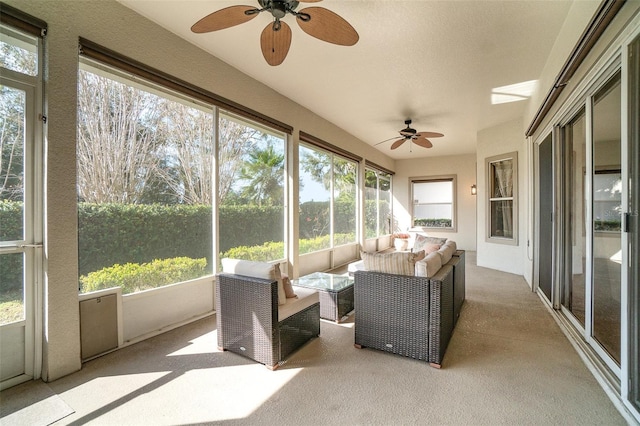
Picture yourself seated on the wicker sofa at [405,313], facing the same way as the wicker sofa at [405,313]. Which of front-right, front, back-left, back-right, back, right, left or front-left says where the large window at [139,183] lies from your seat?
front-left

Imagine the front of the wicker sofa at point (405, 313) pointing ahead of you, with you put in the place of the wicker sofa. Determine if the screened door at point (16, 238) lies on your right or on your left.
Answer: on your left

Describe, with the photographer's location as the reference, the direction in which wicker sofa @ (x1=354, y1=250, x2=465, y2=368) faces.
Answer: facing away from the viewer and to the left of the viewer

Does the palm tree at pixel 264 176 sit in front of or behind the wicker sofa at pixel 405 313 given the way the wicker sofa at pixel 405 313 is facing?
in front

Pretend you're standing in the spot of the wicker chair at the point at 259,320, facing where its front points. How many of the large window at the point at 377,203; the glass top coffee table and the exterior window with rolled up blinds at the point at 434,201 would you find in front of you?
3

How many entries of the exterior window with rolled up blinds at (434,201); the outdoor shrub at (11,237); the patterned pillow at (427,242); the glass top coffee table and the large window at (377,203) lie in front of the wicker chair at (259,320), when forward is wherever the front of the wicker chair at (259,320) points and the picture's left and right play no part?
4

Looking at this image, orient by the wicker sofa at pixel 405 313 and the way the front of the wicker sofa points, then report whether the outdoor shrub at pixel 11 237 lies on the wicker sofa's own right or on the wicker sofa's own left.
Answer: on the wicker sofa's own left

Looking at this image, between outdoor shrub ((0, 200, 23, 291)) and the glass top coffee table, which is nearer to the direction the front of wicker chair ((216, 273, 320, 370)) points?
the glass top coffee table

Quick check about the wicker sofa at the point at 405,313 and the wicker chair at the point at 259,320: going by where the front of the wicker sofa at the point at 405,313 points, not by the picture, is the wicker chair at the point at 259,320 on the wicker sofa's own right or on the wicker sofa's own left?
on the wicker sofa's own left

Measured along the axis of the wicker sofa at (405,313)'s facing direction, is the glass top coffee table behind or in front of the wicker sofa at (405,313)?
in front

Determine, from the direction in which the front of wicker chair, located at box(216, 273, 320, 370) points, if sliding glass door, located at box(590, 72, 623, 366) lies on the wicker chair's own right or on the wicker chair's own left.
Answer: on the wicker chair's own right

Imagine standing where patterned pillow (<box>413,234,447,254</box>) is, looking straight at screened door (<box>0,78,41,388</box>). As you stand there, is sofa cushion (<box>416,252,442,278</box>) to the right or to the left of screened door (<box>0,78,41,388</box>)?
left
